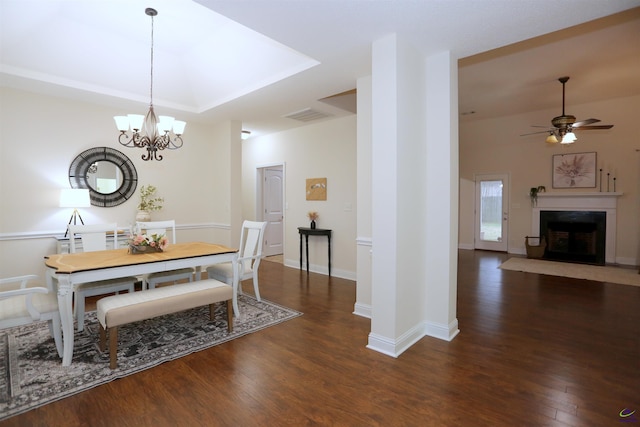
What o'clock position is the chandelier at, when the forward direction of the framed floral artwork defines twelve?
The chandelier is roughly at 1 o'clock from the framed floral artwork.

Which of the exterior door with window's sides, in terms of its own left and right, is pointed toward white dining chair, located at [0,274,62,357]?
front

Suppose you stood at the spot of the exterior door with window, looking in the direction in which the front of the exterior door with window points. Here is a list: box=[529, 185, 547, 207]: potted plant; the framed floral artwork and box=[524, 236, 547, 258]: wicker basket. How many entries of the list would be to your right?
0

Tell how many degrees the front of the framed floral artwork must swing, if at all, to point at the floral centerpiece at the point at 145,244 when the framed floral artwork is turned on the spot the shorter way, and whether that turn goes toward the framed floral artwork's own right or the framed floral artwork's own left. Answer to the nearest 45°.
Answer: approximately 45° to the framed floral artwork's own right

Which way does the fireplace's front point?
toward the camera

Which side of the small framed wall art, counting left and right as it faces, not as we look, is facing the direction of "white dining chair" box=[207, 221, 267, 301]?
front

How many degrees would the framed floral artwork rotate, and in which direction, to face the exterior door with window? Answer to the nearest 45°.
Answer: approximately 90° to its right

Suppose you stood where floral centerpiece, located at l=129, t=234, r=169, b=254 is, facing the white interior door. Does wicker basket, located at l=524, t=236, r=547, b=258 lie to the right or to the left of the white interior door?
right

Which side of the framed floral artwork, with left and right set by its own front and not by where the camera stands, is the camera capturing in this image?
front

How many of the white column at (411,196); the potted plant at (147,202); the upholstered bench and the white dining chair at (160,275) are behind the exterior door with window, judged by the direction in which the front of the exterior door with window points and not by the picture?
0

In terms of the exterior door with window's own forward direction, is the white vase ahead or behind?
ahead

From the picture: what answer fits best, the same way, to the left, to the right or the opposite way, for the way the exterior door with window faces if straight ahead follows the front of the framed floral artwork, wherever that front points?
the same way

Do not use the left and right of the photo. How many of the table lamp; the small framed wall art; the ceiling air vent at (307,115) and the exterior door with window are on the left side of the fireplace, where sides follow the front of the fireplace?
0

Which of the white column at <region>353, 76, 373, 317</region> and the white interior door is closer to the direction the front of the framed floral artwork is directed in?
the white column

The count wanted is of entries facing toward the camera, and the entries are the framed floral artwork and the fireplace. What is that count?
2

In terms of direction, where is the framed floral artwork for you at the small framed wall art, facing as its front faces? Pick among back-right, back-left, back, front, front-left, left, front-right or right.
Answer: left

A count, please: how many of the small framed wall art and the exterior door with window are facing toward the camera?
2

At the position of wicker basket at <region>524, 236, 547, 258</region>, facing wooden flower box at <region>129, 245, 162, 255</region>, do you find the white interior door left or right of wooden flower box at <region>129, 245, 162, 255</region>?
right

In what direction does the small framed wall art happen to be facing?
toward the camera
